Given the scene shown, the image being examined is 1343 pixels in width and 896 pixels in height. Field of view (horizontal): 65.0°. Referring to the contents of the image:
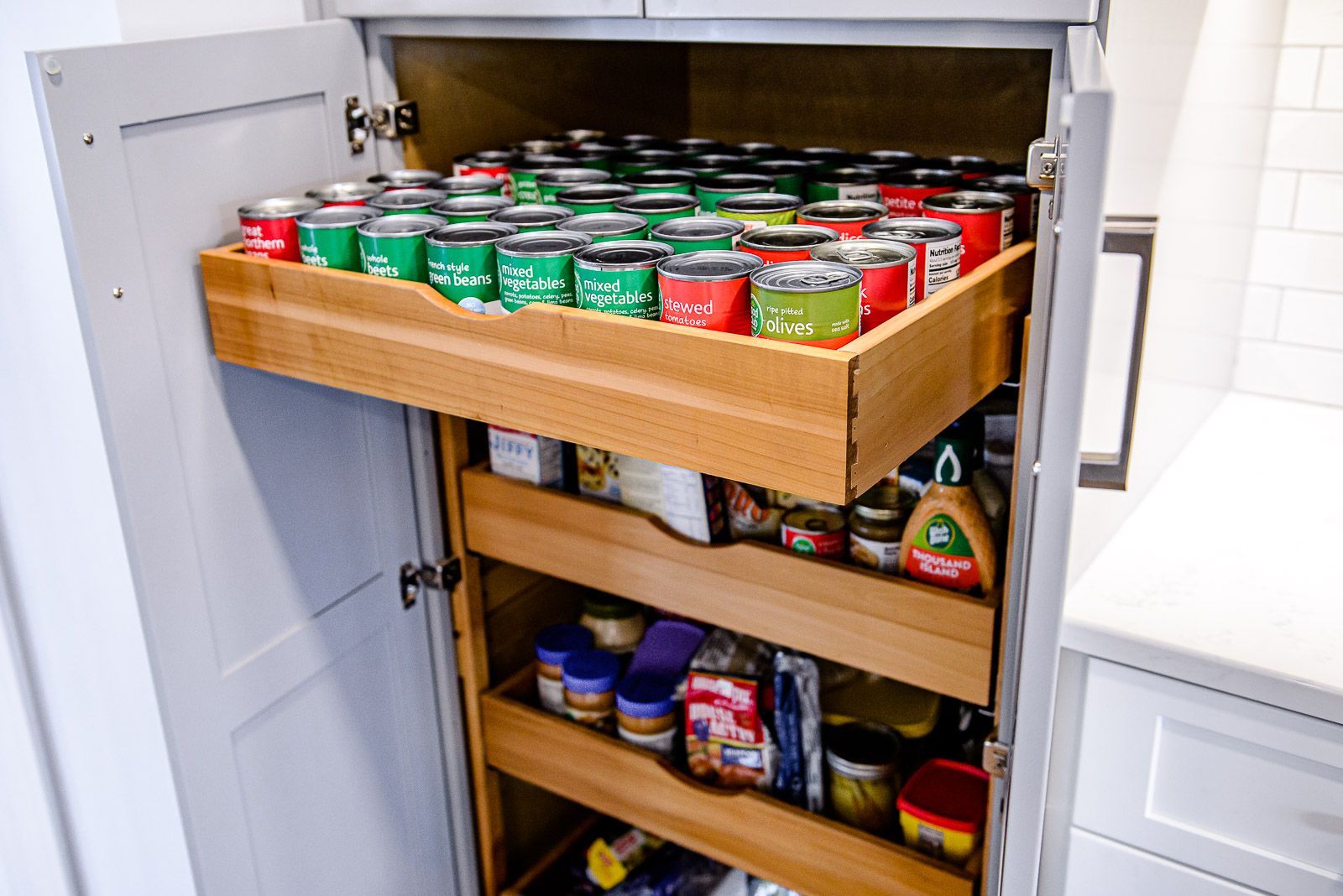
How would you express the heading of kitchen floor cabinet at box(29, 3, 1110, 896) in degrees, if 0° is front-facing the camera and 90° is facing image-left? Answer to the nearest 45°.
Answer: approximately 45°
